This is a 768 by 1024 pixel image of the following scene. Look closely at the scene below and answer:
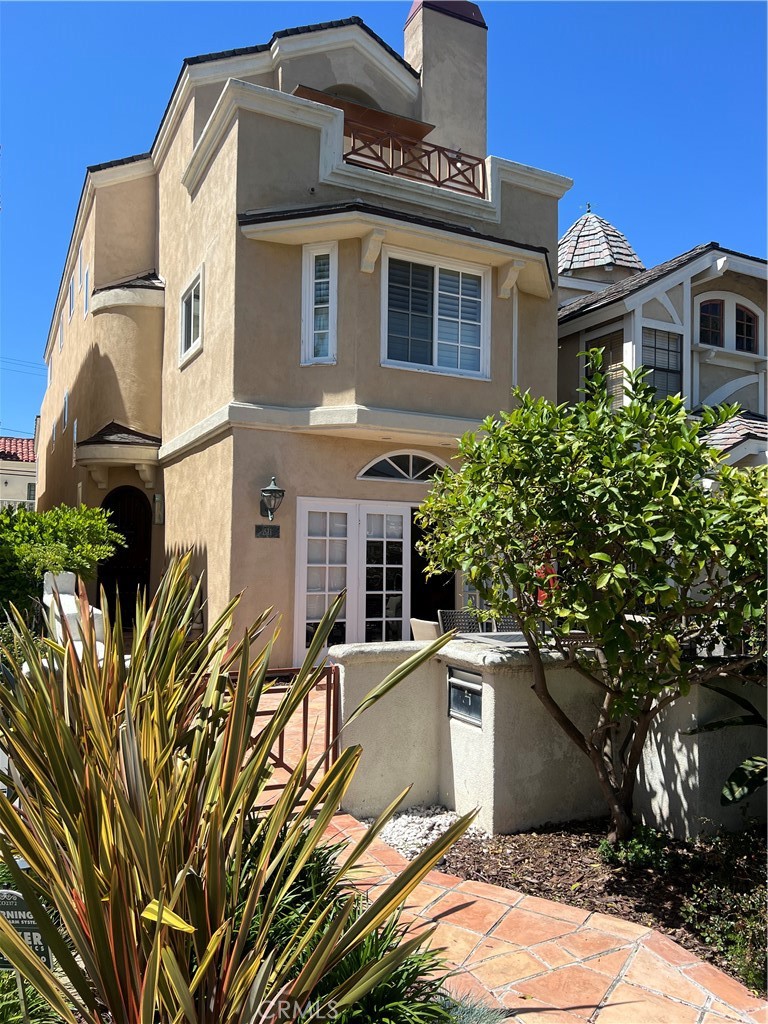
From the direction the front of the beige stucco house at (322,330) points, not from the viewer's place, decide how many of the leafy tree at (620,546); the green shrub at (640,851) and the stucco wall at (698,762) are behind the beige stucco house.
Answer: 0

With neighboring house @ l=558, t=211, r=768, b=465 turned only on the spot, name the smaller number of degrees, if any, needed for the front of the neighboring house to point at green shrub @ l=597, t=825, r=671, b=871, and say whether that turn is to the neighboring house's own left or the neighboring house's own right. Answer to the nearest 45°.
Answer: approximately 45° to the neighboring house's own right

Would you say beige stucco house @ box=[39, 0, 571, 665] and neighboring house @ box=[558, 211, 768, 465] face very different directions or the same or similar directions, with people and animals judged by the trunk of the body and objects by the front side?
same or similar directions

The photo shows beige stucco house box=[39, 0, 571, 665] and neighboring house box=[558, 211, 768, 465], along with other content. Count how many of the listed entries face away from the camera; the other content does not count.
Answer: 0

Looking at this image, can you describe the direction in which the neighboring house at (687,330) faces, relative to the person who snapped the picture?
facing the viewer and to the right of the viewer

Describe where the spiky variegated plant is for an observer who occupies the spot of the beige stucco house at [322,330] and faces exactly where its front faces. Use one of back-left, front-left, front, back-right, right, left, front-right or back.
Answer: front-right

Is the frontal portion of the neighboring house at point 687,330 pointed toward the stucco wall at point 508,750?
no

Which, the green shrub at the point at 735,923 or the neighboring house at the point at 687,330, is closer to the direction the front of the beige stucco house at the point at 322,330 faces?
the green shrub

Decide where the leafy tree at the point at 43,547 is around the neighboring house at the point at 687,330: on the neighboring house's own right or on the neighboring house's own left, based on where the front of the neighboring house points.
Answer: on the neighboring house's own right

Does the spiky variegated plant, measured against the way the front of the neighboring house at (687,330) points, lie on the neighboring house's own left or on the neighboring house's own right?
on the neighboring house's own right

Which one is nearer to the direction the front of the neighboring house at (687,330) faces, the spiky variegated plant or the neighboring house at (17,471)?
the spiky variegated plant

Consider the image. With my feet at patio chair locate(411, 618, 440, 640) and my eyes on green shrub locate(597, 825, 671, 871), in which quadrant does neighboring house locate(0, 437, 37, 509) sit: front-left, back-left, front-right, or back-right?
back-right

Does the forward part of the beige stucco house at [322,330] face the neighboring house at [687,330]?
no
